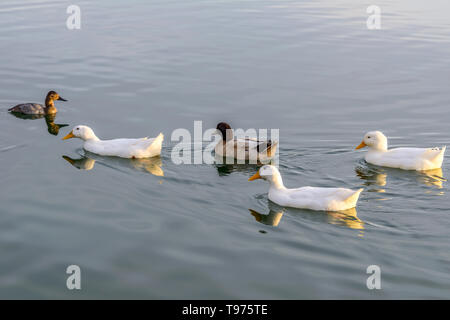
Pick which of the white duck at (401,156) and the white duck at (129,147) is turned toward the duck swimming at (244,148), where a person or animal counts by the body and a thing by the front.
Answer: the white duck at (401,156)

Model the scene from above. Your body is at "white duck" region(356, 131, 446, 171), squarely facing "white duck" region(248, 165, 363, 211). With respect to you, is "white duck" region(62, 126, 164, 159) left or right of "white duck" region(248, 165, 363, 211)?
right

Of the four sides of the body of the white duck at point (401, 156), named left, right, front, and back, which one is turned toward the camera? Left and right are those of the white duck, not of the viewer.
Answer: left

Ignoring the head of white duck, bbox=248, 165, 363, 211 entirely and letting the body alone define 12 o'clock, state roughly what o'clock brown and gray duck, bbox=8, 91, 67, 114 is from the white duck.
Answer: The brown and gray duck is roughly at 1 o'clock from the white duck.

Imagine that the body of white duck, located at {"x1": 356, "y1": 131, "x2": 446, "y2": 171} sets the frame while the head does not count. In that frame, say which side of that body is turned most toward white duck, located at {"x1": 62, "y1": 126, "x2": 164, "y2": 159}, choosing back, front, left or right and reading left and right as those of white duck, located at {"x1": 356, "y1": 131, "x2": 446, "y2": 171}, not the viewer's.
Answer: front

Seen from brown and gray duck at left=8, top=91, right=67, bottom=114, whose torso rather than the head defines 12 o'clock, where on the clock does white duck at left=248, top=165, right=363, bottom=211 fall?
The white duck is roughly at 2 o'clock from the brown and gray duck.

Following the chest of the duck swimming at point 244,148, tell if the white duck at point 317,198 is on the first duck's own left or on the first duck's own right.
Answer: on the first duck's own left

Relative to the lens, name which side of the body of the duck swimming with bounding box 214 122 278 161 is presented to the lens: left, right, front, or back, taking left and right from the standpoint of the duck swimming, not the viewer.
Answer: left

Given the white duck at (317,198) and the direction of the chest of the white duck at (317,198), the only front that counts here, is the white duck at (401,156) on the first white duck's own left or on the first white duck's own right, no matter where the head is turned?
on the first white duck's own right

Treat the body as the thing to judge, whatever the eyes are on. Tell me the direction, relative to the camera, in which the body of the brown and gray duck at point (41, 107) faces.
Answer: to the viewer's right

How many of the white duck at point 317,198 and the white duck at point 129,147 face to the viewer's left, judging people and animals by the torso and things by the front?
2

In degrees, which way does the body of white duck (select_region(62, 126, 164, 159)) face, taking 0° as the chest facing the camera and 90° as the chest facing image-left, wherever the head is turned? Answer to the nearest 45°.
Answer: approximately 90°

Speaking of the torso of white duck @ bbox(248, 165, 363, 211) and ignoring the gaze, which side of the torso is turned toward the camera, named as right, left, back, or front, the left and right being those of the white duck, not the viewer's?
left
